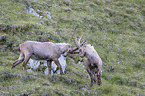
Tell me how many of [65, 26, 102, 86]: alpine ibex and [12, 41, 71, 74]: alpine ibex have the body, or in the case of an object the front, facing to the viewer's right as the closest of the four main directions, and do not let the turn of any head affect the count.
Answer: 1

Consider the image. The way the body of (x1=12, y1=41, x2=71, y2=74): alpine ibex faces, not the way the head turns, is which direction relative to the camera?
to the viewer's right

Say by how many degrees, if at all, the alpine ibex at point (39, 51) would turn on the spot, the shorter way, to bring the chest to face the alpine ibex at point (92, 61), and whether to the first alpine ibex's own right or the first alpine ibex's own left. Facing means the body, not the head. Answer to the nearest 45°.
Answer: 0° — it already faces it
